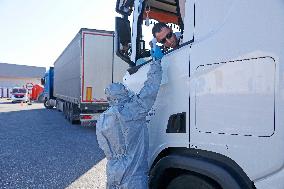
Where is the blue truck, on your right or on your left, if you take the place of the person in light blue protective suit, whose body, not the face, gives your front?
on your left

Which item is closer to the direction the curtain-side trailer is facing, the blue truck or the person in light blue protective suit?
the blue truck

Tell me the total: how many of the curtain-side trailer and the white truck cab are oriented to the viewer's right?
0

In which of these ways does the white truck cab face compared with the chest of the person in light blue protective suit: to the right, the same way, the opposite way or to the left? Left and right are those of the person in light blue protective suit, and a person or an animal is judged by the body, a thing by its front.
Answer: to the left

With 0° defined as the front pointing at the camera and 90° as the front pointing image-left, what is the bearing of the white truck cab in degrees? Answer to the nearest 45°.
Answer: approximately 135°

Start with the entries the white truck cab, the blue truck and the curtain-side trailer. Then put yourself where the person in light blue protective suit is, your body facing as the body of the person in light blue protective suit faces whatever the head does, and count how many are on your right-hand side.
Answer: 1

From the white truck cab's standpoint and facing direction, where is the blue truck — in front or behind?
in front

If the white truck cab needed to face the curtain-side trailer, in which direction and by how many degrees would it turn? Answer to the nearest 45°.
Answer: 0° — it already faces it

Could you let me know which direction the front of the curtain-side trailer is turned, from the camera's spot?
facing away from the viewer and to the left of the viewer

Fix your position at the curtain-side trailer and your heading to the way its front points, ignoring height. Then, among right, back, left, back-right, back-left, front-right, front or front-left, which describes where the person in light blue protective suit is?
back-left

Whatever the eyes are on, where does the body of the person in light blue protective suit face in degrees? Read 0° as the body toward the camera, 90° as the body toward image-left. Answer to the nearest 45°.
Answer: approximately 225°

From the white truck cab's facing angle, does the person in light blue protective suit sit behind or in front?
in front
